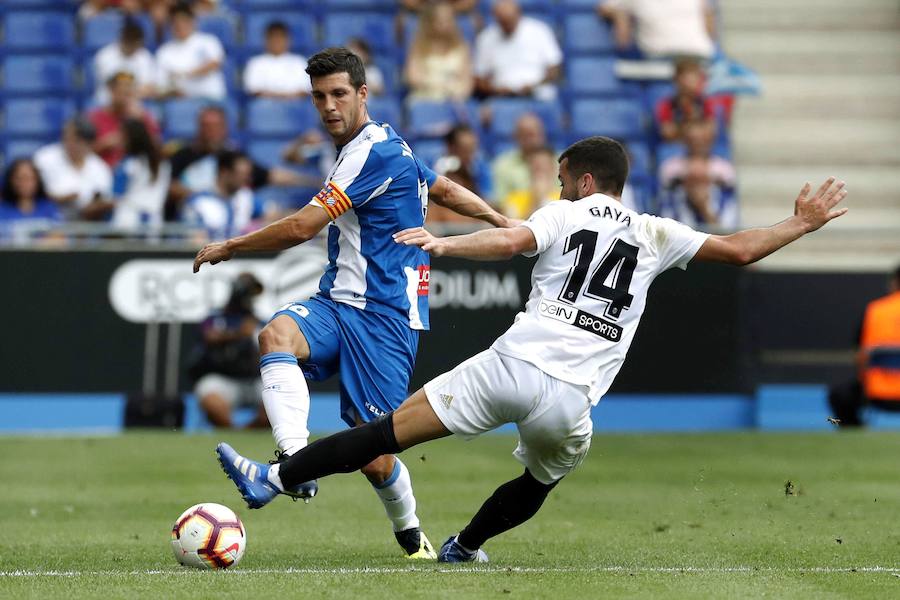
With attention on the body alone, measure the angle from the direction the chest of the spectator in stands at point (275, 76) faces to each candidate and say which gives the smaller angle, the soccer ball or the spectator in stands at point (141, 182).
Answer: the soccer ball

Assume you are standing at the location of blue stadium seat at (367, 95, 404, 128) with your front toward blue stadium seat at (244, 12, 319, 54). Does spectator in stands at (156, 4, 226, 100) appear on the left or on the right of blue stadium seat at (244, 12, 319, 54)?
left

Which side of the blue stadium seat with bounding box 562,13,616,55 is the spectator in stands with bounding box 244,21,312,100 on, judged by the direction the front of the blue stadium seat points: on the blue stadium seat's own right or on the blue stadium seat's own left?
on the blue stadium seat's own right

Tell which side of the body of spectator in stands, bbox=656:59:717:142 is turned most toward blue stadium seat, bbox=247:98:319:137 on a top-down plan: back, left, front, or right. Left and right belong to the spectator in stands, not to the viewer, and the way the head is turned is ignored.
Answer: right

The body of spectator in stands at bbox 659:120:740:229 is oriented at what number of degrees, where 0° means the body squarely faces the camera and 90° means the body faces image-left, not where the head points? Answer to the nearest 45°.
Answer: approximately 0°

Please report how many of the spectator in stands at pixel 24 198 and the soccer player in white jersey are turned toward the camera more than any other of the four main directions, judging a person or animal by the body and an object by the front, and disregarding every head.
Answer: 1

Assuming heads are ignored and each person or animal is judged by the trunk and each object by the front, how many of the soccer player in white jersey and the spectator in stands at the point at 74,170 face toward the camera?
1

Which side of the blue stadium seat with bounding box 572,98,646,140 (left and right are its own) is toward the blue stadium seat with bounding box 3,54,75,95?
right

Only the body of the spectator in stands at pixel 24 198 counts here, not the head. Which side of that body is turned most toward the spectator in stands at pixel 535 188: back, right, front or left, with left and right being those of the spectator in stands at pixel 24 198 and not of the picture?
left

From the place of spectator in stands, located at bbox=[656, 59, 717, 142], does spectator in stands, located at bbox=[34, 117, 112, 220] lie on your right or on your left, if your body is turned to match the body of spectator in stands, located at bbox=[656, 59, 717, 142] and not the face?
on your right
